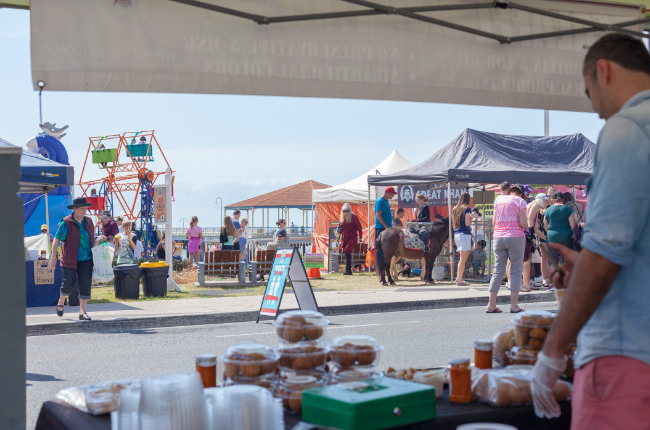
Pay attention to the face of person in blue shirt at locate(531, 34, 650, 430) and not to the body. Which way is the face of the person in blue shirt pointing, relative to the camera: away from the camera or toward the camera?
away from the camera

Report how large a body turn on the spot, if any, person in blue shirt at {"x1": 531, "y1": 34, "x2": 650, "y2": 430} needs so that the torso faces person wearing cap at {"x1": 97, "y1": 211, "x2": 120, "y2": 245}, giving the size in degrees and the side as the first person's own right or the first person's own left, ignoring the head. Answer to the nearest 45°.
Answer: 0° — they already face them

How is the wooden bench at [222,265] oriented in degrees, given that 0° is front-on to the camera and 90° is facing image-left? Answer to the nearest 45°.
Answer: approximately 180°

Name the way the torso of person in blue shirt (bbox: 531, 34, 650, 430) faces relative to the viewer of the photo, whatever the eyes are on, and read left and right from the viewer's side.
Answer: facing away from the viewer and to the left of the viewer

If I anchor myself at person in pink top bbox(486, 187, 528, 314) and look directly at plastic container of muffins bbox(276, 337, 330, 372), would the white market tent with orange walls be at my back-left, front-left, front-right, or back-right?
back-right

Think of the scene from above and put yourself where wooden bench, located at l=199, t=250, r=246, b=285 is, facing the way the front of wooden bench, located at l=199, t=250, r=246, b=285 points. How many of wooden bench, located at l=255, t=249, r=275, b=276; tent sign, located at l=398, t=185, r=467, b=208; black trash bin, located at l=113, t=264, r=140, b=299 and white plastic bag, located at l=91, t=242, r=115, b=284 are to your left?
2
